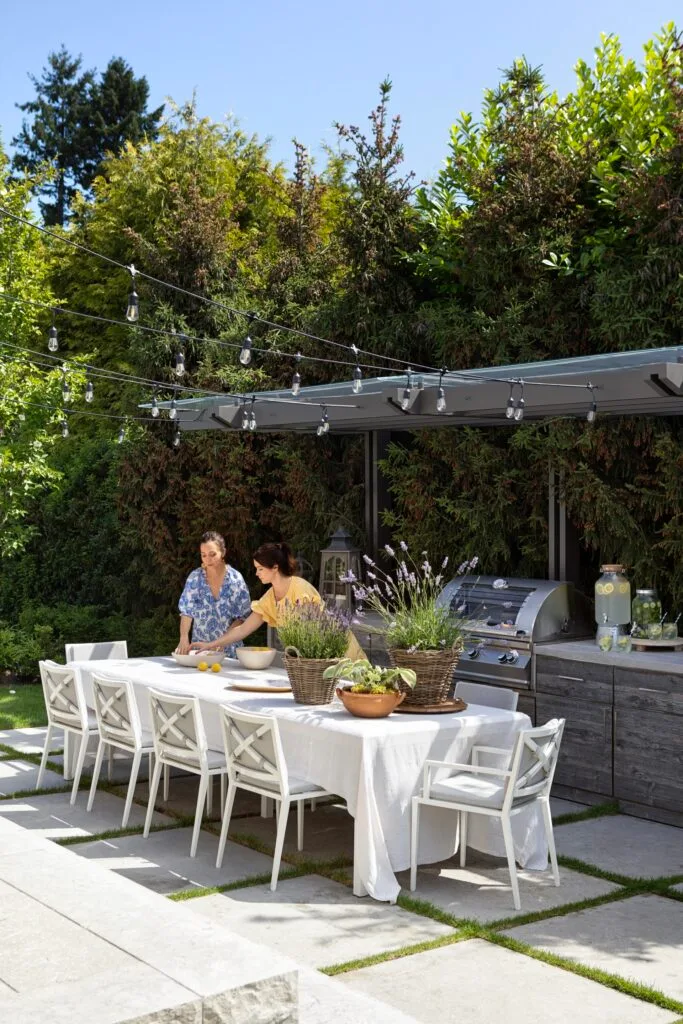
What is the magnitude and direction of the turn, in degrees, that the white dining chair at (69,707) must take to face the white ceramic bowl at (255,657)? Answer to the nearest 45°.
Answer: approximately 45° to its right

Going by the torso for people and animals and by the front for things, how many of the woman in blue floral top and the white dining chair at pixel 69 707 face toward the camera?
1

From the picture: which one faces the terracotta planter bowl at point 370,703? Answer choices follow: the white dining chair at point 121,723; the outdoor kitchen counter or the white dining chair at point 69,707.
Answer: the outdoor kitchen counter

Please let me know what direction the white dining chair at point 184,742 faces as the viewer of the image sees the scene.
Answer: facing away from the viewer and to the right of the viewer

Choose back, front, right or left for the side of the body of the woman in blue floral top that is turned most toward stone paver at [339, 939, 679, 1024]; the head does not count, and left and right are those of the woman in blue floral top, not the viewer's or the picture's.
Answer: front

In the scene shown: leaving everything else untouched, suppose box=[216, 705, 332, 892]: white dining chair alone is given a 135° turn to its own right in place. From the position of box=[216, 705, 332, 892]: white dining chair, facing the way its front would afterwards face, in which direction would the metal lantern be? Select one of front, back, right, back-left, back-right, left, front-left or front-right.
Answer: back

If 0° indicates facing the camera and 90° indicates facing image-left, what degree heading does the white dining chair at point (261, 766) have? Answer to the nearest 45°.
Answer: approximately 225°

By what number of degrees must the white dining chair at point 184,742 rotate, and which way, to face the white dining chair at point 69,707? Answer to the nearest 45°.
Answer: approximately 90° to its left

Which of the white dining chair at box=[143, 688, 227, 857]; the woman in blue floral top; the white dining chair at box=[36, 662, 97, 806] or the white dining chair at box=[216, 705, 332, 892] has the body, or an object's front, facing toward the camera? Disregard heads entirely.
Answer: the woman in blue floral top

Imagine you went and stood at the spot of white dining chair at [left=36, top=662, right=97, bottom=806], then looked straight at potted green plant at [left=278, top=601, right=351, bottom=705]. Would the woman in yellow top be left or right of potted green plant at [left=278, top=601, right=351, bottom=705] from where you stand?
left

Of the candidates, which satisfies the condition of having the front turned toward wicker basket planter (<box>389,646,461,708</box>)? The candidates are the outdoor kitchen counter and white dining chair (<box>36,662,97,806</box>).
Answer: the outdoor kitchen counter

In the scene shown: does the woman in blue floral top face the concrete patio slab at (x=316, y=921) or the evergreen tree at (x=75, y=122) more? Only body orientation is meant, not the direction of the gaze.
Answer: the concrete patio slab
